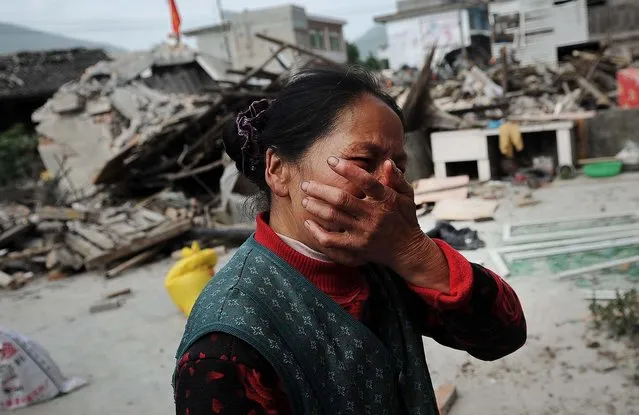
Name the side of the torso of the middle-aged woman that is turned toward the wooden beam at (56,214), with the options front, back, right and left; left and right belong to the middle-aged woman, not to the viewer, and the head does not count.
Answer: back

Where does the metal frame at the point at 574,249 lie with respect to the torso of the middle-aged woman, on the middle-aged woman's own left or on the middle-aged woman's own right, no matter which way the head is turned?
on the middle-aged woman's own left

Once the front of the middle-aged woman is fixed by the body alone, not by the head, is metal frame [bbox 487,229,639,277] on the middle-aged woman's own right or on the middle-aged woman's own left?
on the middle-aged woman's own left

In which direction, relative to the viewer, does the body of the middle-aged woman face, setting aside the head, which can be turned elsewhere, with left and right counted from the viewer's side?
facing the viewer and to the right of the viewer

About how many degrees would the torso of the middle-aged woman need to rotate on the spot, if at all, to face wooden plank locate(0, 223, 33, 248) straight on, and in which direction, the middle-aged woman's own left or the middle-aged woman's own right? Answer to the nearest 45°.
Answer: approximately 180°

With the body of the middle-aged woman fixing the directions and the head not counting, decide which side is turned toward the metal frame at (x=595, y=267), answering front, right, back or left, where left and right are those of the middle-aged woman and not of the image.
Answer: left

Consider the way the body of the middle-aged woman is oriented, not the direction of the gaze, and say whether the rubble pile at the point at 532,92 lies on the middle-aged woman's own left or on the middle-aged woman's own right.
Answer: on the middle-aged woman's own left

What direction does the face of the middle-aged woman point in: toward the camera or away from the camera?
toward the camera

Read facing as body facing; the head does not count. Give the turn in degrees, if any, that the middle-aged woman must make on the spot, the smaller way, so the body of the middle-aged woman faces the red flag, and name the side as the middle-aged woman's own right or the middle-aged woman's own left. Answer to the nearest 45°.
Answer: approximately 135° to the middle-aged woman's own left
